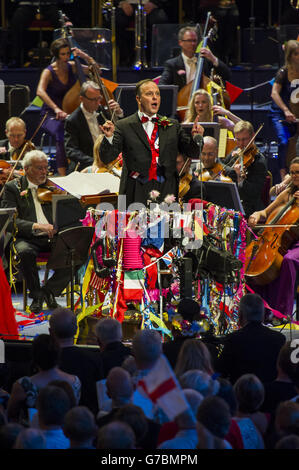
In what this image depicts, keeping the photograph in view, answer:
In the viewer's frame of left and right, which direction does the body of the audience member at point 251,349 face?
facing away from the viewer

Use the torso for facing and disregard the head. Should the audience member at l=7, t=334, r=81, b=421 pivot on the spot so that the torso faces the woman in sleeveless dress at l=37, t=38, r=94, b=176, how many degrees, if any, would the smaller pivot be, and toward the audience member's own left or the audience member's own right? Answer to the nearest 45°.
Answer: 0° — they already face them

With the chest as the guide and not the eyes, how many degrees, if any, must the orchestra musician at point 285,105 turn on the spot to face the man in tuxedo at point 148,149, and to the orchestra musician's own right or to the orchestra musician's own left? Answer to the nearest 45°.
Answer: approximately 45° to the orchestra musician's own right

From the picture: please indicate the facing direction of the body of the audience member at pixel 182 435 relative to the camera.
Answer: away from the camera

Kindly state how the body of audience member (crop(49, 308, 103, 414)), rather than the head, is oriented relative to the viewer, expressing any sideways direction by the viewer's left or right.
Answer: facing away from the viewer

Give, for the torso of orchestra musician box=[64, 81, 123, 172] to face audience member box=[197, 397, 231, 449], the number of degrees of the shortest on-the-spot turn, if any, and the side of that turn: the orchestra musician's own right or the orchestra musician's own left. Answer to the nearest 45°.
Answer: approximately 45° to the orchestra musician's own right

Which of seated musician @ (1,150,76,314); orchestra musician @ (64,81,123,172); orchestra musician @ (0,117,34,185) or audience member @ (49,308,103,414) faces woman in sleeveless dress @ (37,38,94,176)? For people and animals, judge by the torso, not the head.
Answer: the audience member

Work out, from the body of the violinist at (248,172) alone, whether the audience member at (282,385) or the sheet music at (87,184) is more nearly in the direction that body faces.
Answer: the sheet music

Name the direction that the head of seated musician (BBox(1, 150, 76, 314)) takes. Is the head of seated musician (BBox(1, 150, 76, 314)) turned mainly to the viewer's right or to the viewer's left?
to the viewer's right

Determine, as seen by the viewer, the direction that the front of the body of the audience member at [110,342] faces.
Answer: away from the camera
